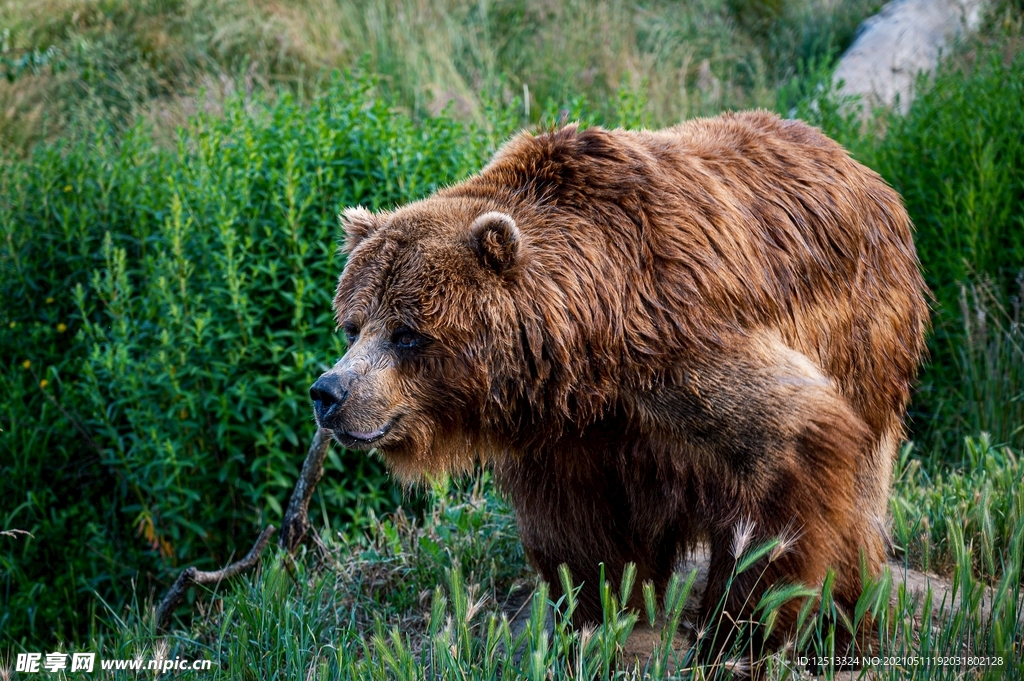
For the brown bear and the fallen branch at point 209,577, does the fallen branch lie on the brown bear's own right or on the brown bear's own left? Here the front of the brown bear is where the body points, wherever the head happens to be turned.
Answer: on the brown bear's own right

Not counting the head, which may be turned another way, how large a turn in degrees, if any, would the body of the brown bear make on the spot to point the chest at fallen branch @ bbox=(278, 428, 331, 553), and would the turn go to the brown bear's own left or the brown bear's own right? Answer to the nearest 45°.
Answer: approximately 90° to the brown bear's own right

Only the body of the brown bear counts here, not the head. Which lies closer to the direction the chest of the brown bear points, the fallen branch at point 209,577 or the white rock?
the fallen branch

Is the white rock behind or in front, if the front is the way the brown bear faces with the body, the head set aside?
behind

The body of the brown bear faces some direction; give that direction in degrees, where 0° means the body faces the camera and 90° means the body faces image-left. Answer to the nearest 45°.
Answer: approximately 45°

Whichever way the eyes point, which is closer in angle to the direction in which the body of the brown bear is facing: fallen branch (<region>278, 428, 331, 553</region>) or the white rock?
the fallen branch

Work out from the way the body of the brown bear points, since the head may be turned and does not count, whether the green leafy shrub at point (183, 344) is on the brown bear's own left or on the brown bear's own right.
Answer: on the brown bear's own right
